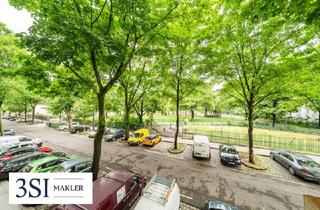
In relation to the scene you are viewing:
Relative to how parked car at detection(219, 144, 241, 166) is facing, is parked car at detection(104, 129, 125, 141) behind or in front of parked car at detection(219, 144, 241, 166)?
behind

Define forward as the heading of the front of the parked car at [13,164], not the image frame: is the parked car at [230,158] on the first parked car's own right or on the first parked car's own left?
on the first parked car's own right

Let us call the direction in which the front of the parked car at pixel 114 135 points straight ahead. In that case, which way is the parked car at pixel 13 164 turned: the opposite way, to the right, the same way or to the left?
the opposite way

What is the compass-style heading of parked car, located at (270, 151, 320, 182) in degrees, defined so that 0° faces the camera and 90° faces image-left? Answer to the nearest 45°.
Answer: approximately 135°

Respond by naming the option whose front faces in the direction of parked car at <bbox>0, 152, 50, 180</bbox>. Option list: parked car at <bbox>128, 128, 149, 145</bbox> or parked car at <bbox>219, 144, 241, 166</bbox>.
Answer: parked car at <bbox>128, 128, 149, 145</bbox>
